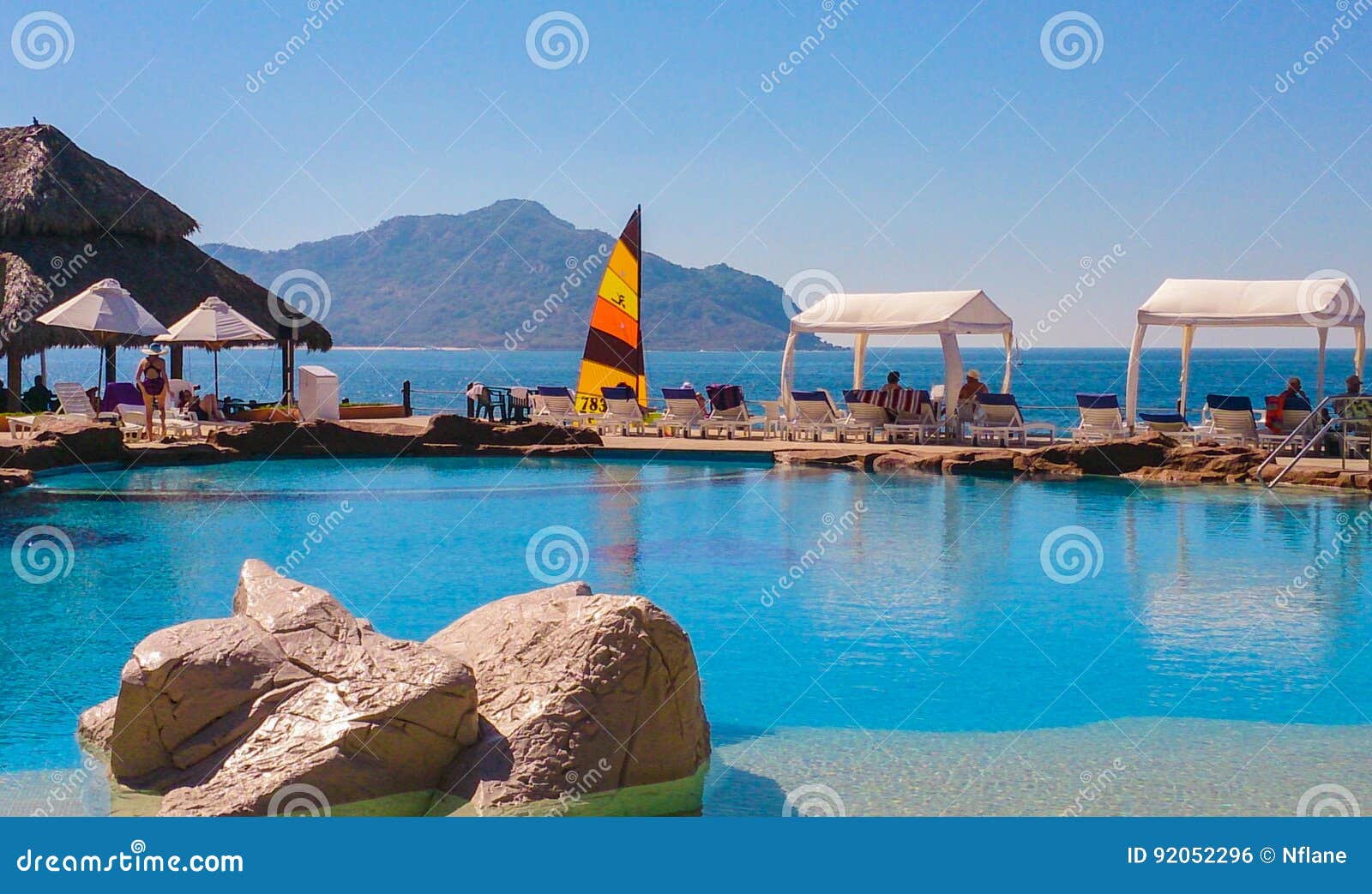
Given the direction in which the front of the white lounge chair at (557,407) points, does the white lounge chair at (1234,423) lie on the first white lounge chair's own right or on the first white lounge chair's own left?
on the first white lounge chair's own right

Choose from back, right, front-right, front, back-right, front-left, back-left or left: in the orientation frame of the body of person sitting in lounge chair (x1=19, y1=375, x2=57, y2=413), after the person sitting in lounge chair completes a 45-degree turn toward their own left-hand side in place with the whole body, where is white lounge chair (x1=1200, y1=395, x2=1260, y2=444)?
back

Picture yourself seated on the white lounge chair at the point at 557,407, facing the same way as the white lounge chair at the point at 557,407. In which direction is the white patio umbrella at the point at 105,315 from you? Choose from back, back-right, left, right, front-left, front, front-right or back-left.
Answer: back-left

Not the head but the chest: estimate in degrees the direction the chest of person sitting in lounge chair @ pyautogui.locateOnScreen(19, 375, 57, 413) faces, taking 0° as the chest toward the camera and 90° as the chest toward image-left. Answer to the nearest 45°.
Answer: approximately 180°

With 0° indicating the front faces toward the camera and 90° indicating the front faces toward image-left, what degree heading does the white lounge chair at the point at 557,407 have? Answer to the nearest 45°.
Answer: approximately 225°

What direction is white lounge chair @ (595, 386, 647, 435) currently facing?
away from the camera

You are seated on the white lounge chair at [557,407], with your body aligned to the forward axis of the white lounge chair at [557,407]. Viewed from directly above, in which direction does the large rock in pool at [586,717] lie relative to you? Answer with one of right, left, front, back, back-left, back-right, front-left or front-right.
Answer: back-right

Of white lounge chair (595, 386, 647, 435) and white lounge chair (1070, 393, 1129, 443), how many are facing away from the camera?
2

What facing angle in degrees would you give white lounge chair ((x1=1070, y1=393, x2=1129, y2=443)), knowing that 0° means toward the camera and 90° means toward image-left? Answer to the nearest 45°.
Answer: approximately 180°
